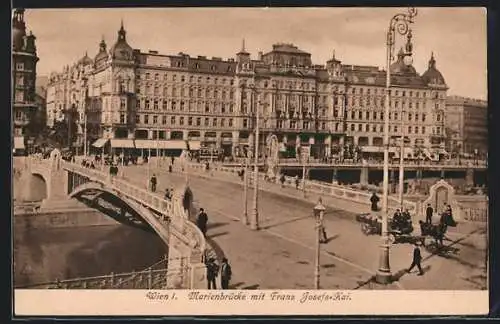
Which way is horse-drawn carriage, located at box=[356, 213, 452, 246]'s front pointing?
to the viewer's right

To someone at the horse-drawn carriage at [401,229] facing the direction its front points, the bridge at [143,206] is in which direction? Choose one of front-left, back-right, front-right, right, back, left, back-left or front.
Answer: back

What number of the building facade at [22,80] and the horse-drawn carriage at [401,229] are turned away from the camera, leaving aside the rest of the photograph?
0

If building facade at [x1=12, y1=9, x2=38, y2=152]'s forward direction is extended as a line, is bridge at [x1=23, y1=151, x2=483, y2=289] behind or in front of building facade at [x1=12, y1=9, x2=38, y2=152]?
in front

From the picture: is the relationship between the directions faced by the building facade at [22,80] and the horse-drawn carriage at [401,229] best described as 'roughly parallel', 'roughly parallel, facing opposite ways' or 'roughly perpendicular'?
roughly parallel

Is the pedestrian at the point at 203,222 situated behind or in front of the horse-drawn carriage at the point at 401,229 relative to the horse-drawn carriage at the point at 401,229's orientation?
behind

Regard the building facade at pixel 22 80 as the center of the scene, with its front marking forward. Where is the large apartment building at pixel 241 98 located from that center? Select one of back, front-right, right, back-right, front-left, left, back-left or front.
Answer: front-left

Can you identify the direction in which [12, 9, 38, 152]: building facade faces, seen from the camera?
facing the viewer and to the right of the viewer

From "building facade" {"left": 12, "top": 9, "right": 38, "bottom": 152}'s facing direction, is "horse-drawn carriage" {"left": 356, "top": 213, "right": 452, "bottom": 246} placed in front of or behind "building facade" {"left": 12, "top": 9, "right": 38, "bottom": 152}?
in front
